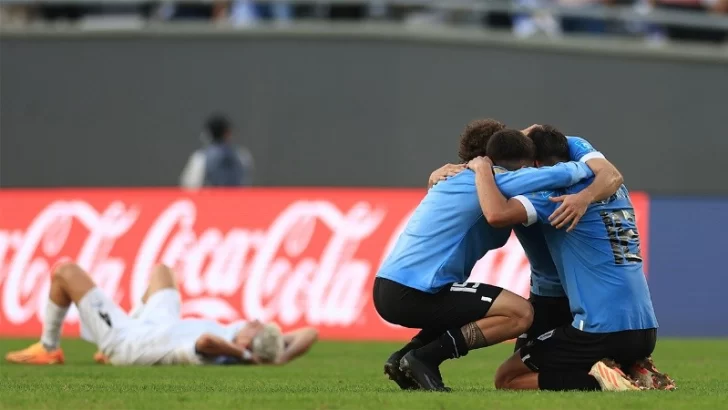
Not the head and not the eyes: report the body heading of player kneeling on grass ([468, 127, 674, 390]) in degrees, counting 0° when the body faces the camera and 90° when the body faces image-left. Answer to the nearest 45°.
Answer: approximately 135°

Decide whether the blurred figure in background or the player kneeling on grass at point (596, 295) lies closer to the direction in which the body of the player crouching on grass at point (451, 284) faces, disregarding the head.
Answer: the player kneeling on grass

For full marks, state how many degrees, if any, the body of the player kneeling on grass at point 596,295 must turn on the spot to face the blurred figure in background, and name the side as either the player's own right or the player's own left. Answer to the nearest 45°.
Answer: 0° — they already face them

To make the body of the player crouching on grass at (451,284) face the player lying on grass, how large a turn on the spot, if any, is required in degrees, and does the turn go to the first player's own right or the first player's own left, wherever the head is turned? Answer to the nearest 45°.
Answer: approximately 135° to the first player's own left

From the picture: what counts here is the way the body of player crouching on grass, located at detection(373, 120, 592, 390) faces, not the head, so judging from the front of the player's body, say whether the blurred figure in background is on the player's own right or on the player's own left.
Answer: on the player's own left

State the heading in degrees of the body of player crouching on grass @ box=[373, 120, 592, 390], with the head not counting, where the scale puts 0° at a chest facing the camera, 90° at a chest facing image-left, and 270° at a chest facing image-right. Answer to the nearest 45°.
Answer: approximately 270°

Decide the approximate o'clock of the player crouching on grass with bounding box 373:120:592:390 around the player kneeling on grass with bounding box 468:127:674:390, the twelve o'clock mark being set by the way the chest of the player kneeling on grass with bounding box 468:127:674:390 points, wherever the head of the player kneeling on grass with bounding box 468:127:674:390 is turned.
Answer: the player crouching on grass with bounding box 373:120:592:390 is roughly at 10 o'clock from the player kneeling on grass with bounding box 468:127:674:390.

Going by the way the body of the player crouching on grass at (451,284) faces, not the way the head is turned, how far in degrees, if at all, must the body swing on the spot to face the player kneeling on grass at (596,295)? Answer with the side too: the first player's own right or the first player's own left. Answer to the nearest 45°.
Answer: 0° — they already face them

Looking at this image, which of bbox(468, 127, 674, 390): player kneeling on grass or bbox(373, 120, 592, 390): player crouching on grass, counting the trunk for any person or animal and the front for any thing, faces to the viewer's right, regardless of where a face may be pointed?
bbox(373, 120, 592, 390): player crouching on grass

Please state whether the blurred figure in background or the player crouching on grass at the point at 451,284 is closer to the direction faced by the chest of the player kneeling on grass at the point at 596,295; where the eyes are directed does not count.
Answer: the blurred figure in background
